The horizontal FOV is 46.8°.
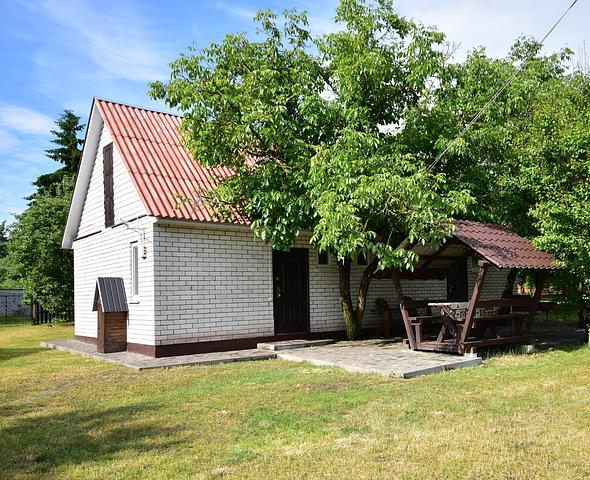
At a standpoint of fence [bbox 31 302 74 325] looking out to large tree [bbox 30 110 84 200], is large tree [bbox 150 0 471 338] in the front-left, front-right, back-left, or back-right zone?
back-right

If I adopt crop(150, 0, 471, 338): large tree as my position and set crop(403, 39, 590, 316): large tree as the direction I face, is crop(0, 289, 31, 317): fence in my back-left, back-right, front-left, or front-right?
back-left

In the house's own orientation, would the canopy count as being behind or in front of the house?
in front

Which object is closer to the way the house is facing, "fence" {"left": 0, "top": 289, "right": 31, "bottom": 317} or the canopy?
the canopy

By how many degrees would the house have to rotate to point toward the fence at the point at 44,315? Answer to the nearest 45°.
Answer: approximately 180°

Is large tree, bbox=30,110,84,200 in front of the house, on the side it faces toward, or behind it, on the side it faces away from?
behind

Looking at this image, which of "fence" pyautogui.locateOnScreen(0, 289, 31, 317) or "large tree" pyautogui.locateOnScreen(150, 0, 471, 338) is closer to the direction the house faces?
the large tree

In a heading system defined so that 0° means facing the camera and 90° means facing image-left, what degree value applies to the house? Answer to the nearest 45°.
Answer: approximately 315°
